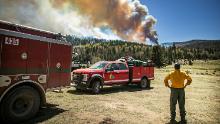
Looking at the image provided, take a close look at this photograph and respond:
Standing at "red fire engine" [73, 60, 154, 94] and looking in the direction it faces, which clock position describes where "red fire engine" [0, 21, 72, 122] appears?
"red fire engine" [0, 21, 72, 122] is roughly at 11 o'clock from "red fire engine" [73, 60, 154, 94].

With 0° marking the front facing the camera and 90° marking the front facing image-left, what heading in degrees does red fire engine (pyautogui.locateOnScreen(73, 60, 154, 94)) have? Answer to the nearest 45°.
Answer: approximately 45°

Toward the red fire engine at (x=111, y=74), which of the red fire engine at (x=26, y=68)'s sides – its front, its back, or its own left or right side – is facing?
back

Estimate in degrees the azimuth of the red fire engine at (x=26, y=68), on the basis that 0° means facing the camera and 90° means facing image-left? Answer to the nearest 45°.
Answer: approximately 45°
